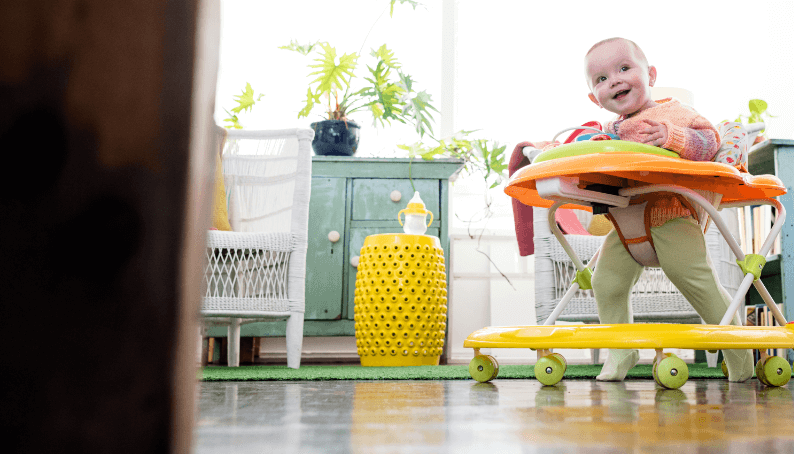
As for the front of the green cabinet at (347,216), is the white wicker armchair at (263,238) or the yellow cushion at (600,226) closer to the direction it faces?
the white wicker armchair

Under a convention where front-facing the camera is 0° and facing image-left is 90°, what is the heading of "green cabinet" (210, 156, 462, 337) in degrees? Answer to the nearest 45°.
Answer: approximately 0°

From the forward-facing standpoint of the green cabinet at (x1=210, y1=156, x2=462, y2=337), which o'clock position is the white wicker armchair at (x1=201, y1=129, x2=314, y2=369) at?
The white wicker armchair is roughly at 1 o'clock from the green cabinet.

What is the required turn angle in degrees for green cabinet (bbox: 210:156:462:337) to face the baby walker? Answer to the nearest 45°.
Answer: approximately 45° to its left

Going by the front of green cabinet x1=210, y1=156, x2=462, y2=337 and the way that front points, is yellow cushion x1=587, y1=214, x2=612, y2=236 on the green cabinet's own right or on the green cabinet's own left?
on the green cabinet's own left
